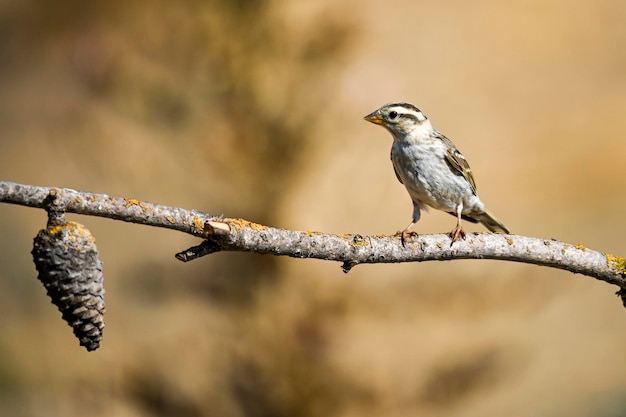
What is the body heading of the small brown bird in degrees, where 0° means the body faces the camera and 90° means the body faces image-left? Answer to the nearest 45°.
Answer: approximately 45°
